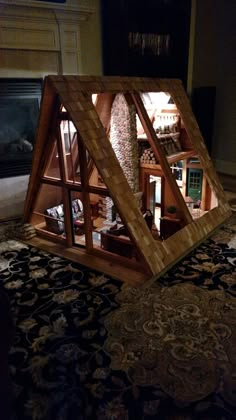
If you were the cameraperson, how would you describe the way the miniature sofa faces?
facing the viewer and to the right of the viewer
